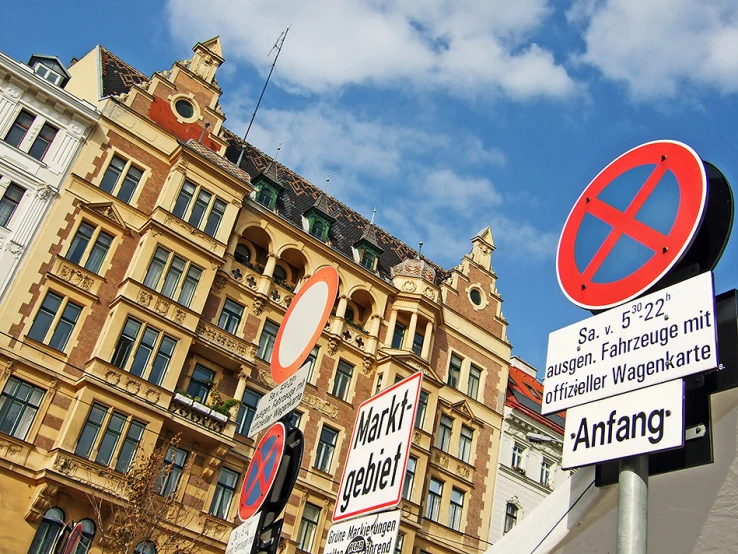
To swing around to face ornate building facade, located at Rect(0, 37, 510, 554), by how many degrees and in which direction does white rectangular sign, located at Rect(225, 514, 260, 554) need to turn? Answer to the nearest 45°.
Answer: approximately 135° to its right

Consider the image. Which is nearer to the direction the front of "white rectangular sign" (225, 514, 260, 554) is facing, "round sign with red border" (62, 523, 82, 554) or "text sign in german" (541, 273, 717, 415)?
the text sign in german

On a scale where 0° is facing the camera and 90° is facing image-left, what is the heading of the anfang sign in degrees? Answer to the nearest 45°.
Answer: approximately 45°

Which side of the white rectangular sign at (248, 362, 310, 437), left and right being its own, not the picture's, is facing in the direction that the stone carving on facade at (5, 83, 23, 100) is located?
right

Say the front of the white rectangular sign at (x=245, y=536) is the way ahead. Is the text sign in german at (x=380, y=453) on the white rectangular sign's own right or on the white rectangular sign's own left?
on the white rectangular sign's own left

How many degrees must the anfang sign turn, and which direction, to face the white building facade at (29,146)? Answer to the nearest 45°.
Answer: approximately 90° to its right

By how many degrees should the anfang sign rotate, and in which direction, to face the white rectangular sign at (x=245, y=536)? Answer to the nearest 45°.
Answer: approximately 90° to its right

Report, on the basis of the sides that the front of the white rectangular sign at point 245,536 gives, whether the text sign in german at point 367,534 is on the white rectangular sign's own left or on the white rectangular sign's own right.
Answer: on the white rectangular sign's own left

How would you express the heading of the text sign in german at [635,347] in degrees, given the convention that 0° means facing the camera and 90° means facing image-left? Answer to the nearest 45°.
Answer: approximately 45°

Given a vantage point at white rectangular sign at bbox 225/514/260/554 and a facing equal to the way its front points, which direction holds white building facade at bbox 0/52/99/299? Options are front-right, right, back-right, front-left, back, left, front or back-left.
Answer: right

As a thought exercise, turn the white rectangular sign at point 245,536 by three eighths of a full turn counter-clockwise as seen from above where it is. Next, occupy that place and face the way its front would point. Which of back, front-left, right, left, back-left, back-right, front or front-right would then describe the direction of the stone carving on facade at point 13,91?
back-left

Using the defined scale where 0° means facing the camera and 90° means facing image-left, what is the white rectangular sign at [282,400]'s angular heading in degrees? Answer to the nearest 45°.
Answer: approximately 45°

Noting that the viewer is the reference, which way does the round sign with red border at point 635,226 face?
facing the viewer and to the left of the viewer
